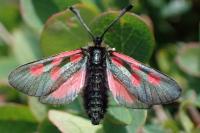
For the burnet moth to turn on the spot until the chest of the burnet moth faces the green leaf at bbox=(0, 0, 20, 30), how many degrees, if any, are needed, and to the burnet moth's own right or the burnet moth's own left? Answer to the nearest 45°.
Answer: approximately 45° to the burnet moth's own left

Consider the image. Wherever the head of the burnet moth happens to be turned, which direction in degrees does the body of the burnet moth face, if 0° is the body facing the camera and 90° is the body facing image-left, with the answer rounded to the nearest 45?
approximately 180°

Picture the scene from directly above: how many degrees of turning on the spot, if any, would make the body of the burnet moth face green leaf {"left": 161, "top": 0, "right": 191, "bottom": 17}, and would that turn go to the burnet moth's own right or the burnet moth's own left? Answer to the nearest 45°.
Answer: approximately 45° to the burnet moth's own right
